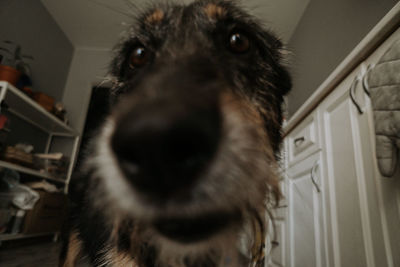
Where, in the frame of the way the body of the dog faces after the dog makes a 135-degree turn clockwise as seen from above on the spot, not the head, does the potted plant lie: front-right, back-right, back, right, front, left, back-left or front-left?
front

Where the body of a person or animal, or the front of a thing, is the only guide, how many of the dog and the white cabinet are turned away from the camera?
0

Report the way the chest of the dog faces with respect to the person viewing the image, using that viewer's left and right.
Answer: facing the viewer

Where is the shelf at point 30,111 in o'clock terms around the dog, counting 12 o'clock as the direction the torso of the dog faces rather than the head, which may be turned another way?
The shelf is roughly at 5 o'clock from the dog.

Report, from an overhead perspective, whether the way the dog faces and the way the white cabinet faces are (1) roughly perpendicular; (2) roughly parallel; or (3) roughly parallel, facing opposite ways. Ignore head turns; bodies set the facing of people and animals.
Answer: roughly perpendicular

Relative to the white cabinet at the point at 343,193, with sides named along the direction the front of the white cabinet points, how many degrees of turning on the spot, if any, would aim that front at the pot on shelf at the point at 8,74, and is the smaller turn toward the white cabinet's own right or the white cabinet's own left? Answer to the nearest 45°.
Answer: approximately 45° to the white cabinet's own right

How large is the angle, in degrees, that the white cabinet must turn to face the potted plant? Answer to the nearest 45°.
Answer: approximately 45° to its right

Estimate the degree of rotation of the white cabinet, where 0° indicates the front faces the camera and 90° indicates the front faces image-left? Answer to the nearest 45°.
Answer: approximately 45°
